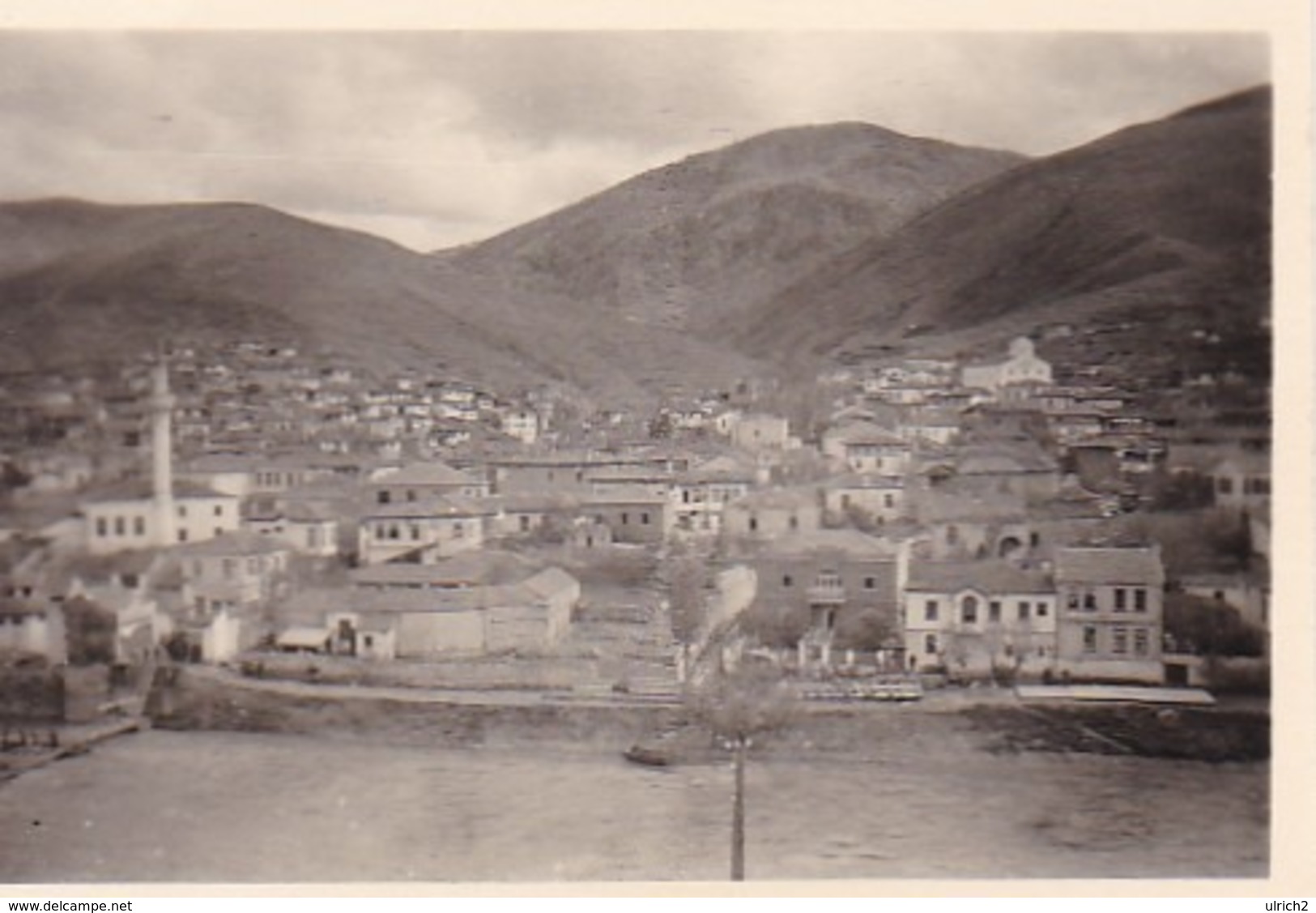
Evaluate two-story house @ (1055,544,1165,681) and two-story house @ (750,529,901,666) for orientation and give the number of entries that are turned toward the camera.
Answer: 2
